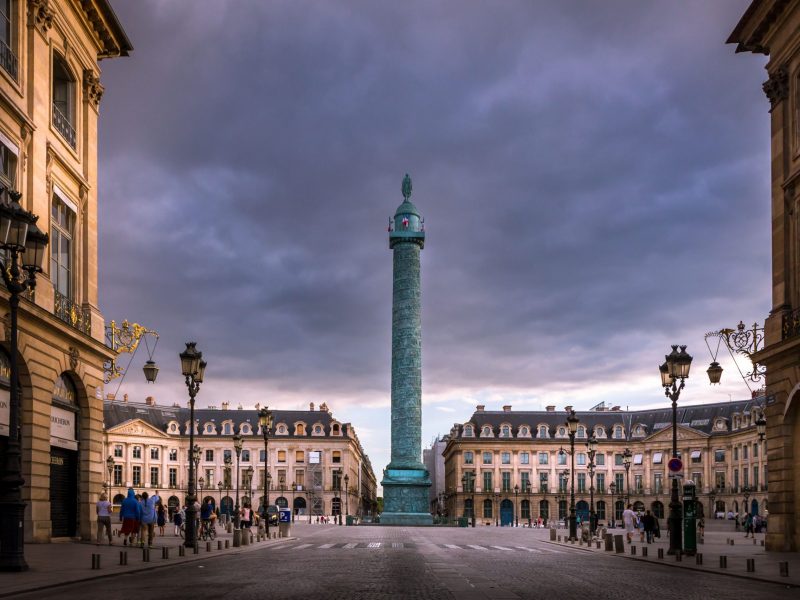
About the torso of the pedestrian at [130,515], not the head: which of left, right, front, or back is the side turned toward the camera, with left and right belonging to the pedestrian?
back

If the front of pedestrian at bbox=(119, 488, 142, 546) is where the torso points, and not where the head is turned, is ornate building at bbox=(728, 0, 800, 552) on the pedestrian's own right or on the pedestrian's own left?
on the pedestrian's own right

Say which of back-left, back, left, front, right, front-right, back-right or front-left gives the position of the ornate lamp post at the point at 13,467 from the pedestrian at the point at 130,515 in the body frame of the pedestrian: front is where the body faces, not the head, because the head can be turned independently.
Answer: back

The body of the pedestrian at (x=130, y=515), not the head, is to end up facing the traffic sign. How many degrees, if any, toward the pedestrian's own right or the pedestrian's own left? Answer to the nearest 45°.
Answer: approximately 90° to the pedestrian's own right
